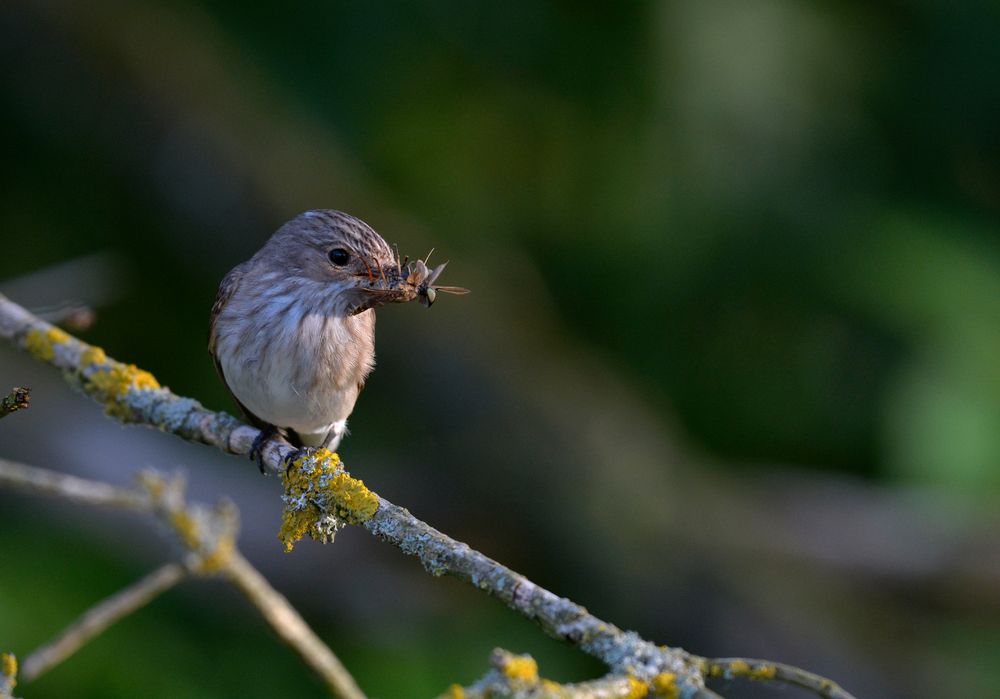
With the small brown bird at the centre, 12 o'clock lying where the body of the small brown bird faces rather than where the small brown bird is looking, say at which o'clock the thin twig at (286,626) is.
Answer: The thin twig is roughly at 1 o'clock from the small brown bird.

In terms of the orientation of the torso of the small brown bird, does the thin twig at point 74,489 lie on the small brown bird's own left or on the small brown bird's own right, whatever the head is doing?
on the small brown bird's own right

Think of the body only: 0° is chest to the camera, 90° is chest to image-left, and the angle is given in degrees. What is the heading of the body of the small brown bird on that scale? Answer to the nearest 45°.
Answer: approximately 315°
